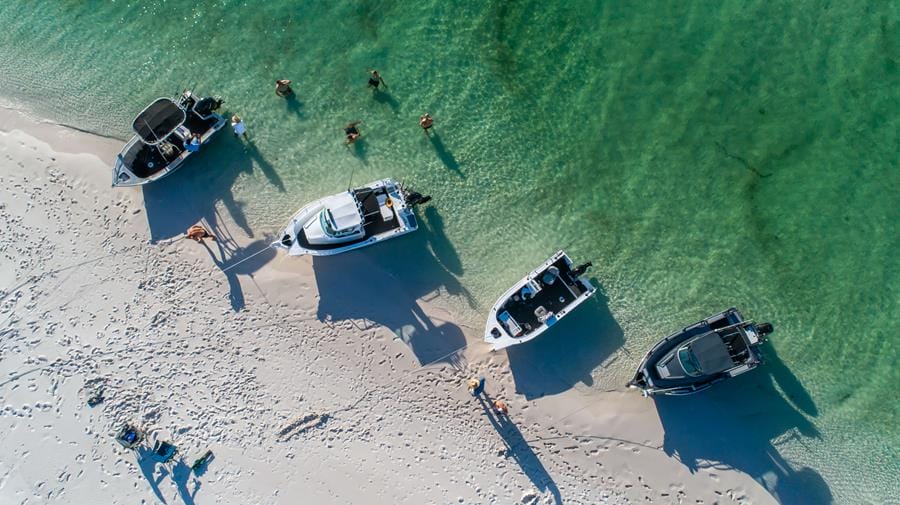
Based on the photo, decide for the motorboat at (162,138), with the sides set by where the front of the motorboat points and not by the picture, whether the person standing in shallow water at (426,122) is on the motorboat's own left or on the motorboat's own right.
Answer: on the motorboat's own left

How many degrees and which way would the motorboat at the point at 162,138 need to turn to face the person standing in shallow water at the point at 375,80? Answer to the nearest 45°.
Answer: approximately 135° to its left

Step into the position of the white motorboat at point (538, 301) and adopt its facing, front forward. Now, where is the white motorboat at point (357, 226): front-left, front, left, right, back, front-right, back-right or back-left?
front-right

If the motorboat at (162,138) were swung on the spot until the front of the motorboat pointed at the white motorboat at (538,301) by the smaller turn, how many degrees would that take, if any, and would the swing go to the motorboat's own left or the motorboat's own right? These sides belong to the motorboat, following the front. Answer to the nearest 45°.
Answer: approximately 90° to the motorboat's own left

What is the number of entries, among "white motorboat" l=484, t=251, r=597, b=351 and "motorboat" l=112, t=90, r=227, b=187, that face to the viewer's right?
0

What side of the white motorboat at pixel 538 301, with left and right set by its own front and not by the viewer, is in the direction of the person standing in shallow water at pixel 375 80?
right

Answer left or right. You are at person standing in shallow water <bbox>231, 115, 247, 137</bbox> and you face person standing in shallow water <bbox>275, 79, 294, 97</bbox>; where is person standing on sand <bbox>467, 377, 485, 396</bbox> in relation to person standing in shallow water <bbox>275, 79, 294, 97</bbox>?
right

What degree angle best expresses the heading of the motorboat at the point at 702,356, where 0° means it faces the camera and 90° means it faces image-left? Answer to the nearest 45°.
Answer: approximately 45°

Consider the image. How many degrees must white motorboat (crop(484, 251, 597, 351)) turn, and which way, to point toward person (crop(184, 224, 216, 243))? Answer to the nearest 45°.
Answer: approximately 45° to its right

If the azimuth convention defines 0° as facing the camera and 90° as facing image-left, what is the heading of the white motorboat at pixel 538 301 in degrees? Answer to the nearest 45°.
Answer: approximately 45°

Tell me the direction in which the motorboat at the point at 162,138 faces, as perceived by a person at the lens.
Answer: facing the viewer and to the left of the viewer

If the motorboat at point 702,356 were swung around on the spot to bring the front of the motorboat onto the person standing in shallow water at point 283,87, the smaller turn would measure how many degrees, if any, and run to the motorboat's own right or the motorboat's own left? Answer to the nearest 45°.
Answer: approximately 45° to the motorboat's own right

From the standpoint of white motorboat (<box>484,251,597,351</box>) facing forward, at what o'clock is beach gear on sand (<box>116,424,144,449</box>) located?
The beach gear on sand is roughly at 1 o'clock from the white motorboat.
